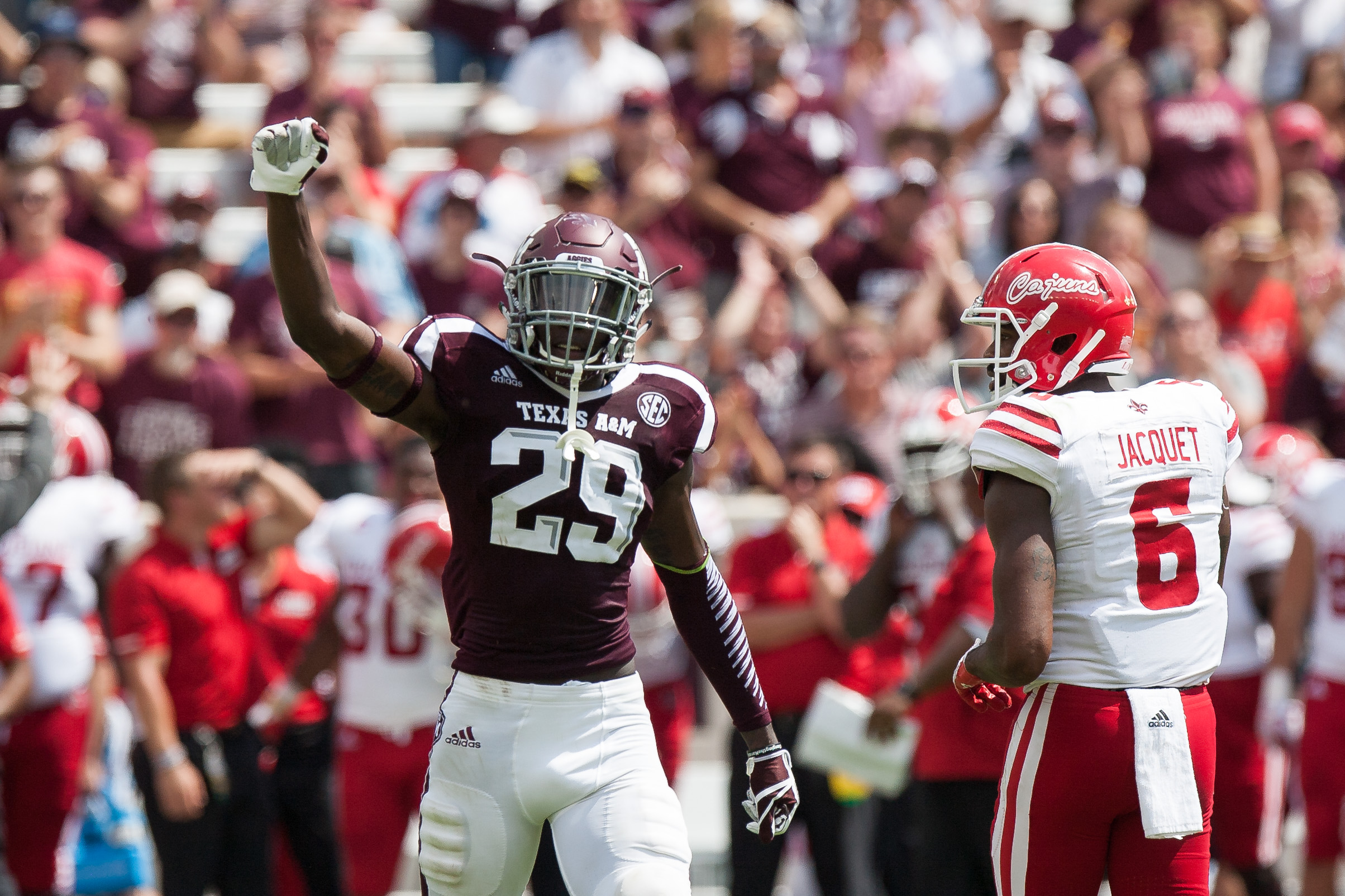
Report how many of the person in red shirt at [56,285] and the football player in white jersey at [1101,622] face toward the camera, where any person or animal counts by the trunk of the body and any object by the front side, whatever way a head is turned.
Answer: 1

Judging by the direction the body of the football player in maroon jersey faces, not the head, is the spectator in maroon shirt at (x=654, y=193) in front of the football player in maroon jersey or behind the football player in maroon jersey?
behind

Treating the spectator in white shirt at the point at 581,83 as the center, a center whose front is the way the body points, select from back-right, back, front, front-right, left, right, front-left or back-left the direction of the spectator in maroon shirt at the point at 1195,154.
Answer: left

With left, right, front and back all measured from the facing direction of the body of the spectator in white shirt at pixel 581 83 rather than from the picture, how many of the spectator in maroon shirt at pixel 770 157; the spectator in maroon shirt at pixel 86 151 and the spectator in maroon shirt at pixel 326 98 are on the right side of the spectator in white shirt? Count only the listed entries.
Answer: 2

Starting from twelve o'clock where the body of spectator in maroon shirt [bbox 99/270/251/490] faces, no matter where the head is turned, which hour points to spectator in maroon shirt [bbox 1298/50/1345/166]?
spectator in maroon shirt [bbox 1298/50/1345/166] is roughly at 9 o'clock from spectator in maroon shirt [bbox 99/270/251/490].

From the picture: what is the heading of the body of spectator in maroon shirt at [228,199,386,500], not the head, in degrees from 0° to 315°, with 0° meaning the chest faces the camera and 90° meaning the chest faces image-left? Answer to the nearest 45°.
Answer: approximately 0°

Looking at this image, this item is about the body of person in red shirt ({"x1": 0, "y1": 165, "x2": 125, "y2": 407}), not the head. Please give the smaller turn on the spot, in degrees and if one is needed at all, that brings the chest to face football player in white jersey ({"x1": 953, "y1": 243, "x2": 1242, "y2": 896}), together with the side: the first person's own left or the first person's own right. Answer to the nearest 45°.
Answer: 0° — they already face them

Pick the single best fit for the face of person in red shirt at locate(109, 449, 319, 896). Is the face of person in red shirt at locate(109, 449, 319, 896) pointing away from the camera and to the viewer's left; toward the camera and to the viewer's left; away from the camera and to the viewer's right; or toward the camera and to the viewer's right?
toward the camera and to the viewer's right
